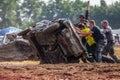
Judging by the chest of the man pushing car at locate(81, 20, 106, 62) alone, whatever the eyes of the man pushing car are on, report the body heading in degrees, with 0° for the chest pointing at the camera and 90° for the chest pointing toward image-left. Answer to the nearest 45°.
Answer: approximately 90°

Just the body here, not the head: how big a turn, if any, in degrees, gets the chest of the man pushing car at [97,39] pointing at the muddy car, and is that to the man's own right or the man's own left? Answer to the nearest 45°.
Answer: approximately 45° to the man's own left
